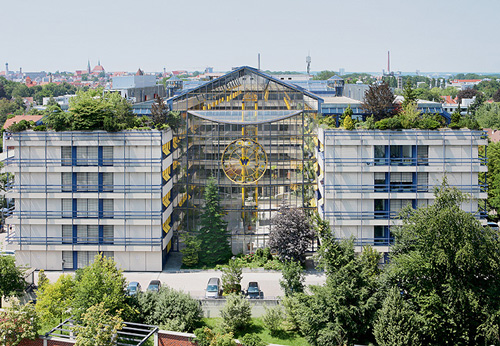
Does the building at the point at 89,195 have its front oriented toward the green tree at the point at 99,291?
yes

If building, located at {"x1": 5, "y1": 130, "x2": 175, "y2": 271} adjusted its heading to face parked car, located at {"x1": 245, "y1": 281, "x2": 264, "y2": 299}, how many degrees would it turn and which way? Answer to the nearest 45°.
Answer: approximately 45° to its left

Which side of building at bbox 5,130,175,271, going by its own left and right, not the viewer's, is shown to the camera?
front

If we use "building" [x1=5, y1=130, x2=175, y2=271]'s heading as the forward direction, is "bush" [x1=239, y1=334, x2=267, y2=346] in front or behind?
in front

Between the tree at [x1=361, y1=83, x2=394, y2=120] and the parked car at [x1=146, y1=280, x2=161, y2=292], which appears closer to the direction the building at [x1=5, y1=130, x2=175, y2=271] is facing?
the parked car

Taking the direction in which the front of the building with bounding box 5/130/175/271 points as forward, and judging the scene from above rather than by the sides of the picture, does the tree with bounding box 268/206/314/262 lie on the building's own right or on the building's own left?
on the building's own left

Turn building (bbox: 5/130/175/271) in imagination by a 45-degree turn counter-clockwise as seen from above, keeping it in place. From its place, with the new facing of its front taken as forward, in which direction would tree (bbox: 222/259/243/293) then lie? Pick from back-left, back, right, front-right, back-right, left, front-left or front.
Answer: front

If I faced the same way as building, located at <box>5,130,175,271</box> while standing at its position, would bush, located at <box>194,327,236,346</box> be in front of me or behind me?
in front

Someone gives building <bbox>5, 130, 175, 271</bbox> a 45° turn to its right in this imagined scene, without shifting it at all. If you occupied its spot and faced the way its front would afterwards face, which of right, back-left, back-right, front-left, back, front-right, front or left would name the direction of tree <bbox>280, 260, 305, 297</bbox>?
left

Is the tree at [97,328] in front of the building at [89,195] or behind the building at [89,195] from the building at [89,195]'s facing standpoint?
in front
